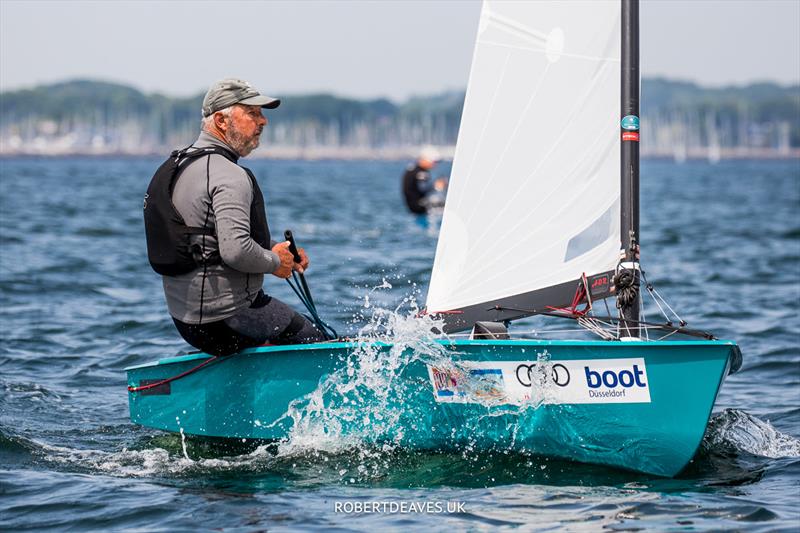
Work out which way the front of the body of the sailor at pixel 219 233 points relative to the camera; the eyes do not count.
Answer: to the viewer's right

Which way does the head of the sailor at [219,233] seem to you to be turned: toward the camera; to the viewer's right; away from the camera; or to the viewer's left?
to the viewer's right
